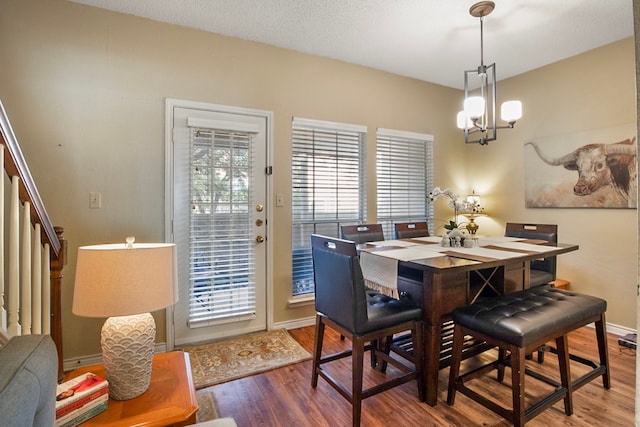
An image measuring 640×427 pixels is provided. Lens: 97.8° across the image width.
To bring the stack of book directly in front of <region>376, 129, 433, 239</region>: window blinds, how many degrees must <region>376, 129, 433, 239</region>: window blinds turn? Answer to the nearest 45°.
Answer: approximately 45° to its right

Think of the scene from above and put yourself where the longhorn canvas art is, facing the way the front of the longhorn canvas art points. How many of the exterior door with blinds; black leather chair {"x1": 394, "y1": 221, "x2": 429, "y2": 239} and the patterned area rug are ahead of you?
3

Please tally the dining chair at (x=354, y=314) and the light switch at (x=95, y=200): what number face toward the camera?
1

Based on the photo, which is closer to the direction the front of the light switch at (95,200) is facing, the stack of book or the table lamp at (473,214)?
the stack of book

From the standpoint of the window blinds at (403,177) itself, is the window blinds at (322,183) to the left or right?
on its right

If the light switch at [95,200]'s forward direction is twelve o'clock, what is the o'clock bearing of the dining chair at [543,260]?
The dining chair is roughly at 10 o'clock from the light switch.

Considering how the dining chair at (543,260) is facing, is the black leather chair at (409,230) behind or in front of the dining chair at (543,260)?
in front

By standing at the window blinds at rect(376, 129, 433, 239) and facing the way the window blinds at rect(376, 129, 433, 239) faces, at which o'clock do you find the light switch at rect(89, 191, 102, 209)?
The light switch is roughly at 3 o'clock from the window blinds.

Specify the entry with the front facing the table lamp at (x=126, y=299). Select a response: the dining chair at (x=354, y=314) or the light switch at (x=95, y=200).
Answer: the light switch

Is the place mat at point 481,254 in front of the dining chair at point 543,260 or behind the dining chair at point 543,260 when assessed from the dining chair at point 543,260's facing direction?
in front

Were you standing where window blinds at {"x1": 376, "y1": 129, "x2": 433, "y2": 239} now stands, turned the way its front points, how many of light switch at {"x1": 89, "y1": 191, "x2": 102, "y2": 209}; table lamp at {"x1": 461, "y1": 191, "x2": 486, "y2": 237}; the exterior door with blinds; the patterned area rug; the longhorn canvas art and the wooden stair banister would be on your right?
4

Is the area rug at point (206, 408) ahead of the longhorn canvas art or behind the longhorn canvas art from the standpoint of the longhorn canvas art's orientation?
ahead

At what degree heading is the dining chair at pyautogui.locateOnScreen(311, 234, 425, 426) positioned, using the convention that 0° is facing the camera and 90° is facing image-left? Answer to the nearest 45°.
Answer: approximately 225°
